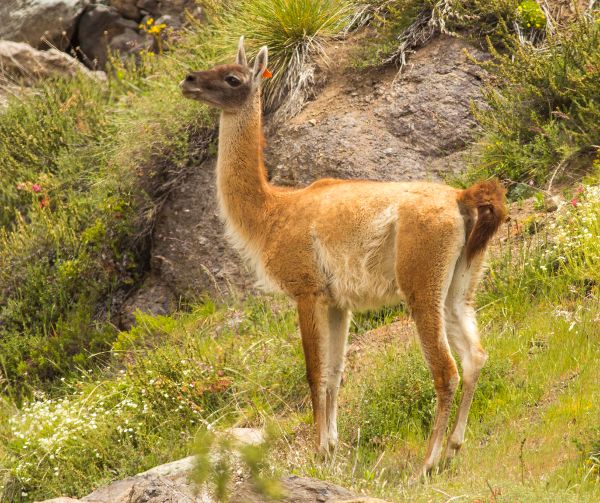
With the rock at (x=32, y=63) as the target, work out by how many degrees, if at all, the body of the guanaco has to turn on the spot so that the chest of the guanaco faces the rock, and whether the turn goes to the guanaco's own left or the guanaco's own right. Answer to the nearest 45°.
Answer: approximately 45° to the guanaco's own right

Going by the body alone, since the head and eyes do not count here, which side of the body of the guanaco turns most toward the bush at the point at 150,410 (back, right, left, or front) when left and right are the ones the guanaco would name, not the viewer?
front

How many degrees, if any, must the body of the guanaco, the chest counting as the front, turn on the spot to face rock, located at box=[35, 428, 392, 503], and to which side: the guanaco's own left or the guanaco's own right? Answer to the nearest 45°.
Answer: approximately 90° to the guanaco's own left

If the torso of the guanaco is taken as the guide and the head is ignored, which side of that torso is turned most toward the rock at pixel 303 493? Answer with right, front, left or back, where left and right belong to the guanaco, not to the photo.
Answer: left

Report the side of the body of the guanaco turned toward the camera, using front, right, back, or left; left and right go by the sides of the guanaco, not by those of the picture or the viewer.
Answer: left

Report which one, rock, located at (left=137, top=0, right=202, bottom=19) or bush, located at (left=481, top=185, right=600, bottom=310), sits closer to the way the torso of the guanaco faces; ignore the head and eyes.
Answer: the rock

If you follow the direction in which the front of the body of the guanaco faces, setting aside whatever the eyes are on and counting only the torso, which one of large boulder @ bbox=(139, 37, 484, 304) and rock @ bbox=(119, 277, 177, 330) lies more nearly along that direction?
the rock

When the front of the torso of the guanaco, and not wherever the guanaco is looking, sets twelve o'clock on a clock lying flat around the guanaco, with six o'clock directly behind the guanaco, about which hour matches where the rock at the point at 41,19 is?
The rock is roughly at 2 o'clock from the guanaco.

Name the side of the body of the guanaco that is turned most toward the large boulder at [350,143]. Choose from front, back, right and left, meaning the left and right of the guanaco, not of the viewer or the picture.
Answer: right

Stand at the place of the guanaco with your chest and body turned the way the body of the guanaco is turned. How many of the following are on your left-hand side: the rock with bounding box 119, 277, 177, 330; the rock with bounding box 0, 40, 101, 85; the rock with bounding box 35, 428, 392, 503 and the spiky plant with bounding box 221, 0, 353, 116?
1

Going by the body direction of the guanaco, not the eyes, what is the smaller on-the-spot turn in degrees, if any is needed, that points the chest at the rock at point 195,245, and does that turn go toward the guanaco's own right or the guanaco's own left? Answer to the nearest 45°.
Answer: approximately 45° to the guanaco's own right
